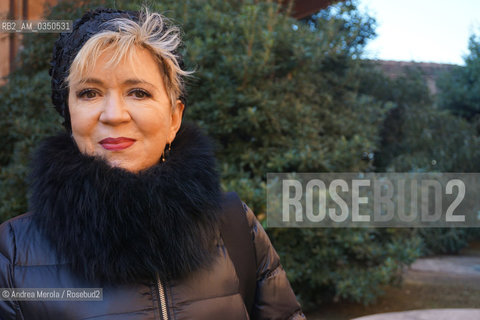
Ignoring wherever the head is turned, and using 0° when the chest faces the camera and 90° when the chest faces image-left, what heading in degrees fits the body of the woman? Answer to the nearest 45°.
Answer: approximately 0°
